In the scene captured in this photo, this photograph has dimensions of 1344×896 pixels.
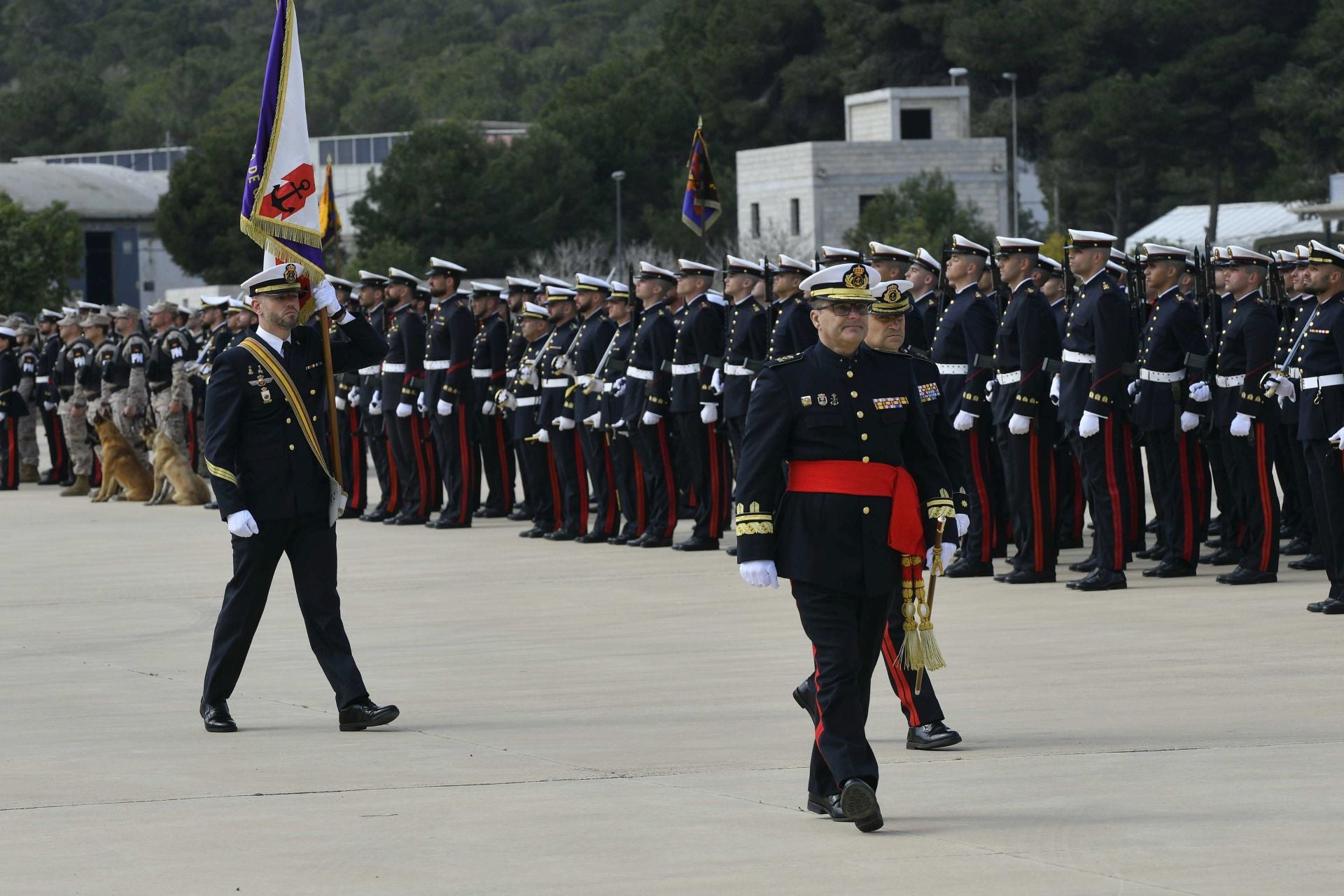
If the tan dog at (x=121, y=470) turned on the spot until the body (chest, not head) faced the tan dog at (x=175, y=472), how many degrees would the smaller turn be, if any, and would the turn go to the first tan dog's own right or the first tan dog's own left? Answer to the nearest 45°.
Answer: approximately 135° to the first tan dog's own left

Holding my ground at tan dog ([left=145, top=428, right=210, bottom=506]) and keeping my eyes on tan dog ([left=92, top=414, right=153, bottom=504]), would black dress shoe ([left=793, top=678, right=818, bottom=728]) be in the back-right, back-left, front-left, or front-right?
back-left

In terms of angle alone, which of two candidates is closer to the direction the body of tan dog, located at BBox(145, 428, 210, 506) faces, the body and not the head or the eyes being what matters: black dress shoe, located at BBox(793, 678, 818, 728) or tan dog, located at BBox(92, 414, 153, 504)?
the tan dog

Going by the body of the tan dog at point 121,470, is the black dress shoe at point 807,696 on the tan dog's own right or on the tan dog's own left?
on the tan dog's own left

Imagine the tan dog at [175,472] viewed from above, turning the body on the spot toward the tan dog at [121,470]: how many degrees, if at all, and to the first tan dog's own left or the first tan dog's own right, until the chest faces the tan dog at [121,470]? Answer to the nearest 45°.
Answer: approximately 45° to the first tan dog's own right

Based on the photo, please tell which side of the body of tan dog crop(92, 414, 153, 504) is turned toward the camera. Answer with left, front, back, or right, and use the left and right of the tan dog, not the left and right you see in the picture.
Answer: left

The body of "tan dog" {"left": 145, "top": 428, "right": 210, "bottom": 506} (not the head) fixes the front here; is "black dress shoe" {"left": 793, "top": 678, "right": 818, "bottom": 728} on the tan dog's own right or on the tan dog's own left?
on the tan dog's own left

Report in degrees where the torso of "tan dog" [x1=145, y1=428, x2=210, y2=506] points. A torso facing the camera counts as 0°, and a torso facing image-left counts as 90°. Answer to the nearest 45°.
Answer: approximately 90°
